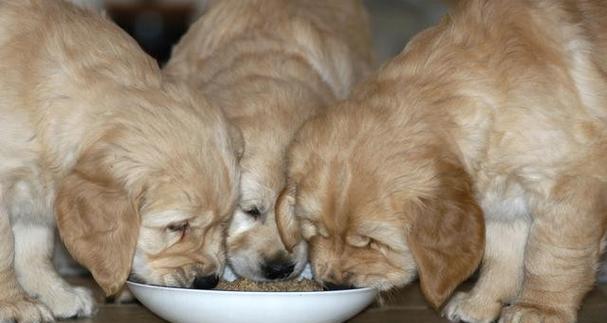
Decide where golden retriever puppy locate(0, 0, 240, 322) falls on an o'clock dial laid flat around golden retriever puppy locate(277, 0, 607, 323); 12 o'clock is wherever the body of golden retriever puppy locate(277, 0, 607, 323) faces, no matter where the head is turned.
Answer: golden retriever puppy locate(0, 0, 240, 322) is roughly at 1 o'clock from golden retriever puppy locate(277, 0, 607, 323).

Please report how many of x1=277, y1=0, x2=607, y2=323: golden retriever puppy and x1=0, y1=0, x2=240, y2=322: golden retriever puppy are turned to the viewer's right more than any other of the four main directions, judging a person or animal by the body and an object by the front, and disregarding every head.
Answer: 1

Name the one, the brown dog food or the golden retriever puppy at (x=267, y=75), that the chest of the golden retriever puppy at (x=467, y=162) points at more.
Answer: the brown dog food

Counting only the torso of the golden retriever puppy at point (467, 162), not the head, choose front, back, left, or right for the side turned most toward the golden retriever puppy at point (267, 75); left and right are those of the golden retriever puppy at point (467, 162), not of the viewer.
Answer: right

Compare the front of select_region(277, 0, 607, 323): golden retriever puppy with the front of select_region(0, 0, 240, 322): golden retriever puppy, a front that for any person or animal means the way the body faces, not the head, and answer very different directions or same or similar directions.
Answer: very different directions

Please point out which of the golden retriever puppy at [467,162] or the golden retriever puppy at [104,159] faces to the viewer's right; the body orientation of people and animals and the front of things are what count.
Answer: the golden retriever puppy at [104,159]

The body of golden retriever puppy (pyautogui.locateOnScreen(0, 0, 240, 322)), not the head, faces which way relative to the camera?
to the viewer's right

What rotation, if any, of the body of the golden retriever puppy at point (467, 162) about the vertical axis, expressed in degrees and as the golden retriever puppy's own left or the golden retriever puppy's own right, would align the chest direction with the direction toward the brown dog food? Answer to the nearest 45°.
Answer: approximately 45° to the golden retriever puppy's own right

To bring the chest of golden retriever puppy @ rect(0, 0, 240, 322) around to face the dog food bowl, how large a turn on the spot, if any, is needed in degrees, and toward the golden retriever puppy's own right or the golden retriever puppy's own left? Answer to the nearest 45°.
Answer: approximately 45° to the golden retriever puppy's own right

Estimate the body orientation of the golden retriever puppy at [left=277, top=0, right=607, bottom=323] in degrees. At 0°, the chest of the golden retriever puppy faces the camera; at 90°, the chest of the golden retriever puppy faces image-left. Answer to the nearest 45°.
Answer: approximately 45°

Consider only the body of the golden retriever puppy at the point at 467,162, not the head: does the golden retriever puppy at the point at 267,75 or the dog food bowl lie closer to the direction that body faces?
the dog food bowl

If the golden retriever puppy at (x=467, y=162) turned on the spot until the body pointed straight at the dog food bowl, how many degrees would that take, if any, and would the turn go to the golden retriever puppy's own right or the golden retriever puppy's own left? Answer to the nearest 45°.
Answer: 0° — it already faces it
